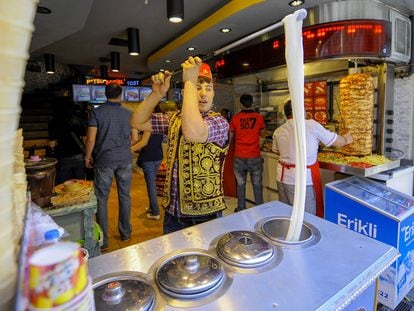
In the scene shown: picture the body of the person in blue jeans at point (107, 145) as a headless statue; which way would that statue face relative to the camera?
away from the camera

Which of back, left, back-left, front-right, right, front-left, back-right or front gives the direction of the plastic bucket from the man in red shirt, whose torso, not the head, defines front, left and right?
back

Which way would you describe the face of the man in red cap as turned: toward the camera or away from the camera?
toward the camera

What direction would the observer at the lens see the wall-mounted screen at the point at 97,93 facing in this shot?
facing the viewer

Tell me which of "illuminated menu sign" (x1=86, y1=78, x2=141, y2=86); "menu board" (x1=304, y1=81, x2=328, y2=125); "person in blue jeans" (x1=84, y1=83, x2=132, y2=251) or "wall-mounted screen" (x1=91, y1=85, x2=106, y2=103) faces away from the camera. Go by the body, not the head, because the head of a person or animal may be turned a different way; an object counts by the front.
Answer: the person in blue jeans

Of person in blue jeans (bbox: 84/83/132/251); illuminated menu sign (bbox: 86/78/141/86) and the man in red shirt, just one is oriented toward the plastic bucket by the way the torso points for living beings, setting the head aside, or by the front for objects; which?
the illuminated menu sign

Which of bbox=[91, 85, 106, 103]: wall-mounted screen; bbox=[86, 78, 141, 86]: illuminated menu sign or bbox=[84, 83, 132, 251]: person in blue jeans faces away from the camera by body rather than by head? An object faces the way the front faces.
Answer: the person in blue jeans

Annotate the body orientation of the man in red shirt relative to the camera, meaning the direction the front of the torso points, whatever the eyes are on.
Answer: away from the camera

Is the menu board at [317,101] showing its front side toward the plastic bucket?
yes

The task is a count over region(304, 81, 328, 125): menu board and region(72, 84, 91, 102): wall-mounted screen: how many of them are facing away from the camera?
0

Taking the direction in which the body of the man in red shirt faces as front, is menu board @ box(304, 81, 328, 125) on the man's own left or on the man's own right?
on the man's own right

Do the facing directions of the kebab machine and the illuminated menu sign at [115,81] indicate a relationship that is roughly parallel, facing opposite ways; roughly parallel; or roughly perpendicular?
roughly perpendicular

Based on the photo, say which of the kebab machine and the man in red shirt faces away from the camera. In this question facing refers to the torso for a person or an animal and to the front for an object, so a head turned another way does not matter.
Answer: the man in red shirt

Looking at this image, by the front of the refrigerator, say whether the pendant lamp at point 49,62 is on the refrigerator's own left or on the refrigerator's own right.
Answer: on the refrigerator's own right

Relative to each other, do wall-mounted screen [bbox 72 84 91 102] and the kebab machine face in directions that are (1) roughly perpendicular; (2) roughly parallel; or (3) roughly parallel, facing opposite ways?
roughly perpendicular

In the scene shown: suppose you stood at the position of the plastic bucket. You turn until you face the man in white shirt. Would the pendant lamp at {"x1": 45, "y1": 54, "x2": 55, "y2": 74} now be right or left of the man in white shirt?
left

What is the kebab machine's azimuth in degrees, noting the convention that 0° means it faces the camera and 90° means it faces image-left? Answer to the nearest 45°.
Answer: approximately 45°

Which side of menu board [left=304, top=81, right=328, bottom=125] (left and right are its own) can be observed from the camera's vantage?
front

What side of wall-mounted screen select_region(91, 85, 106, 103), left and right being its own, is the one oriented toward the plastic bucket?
front

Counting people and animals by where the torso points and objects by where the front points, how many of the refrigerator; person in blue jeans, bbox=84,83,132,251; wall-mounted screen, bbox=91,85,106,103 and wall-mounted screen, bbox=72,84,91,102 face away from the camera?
1

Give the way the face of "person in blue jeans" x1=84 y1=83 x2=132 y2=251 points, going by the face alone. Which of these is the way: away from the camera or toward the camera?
away from the camera
